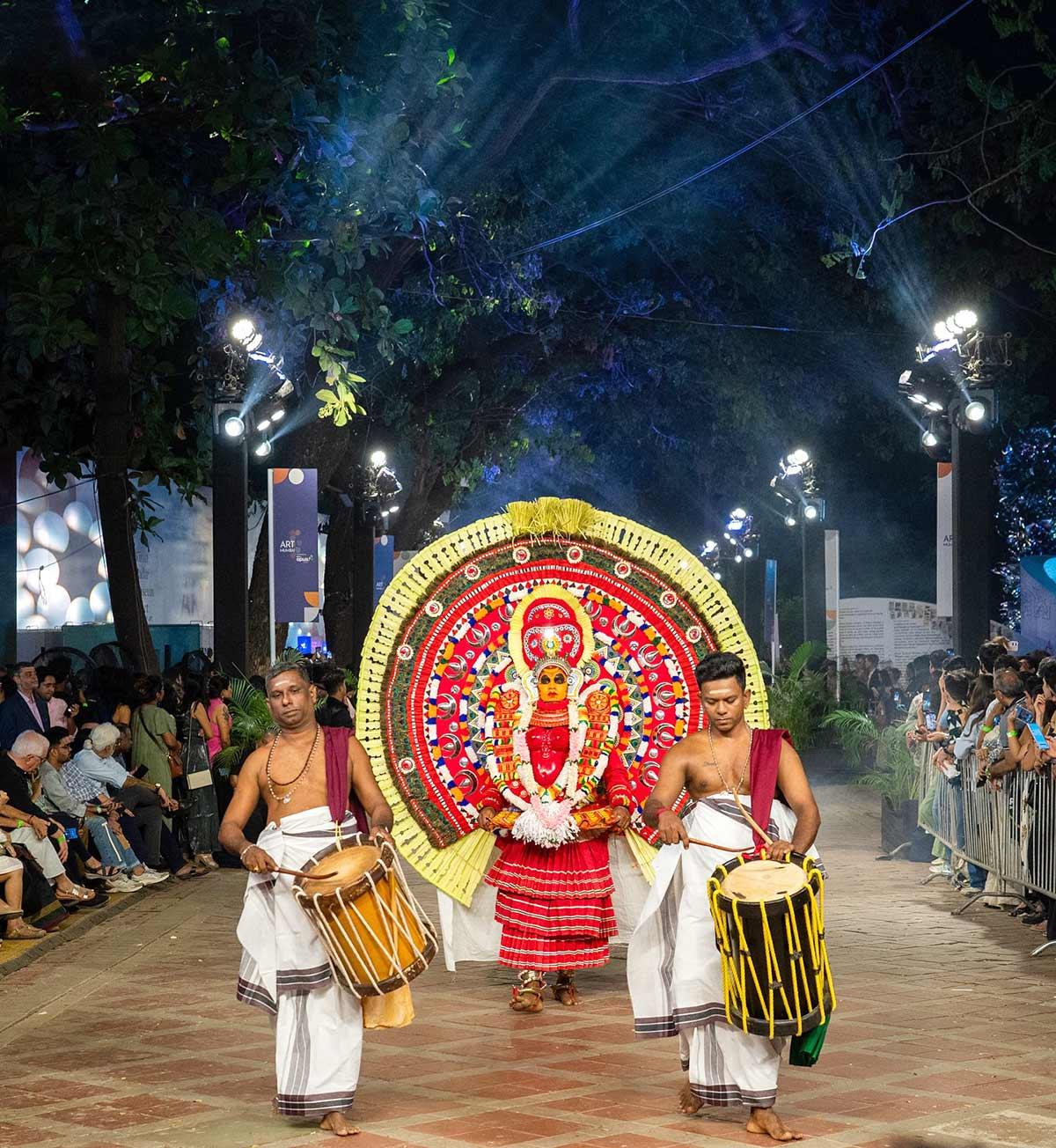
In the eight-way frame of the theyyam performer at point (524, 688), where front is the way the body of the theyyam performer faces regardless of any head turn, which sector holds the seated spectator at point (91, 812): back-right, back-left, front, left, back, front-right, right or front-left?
back-right

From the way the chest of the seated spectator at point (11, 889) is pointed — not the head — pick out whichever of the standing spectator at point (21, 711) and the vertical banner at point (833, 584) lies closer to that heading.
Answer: the vertical banner

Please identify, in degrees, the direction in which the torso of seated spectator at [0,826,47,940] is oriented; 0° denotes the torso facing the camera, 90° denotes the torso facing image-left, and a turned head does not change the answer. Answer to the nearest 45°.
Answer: approximately 270°

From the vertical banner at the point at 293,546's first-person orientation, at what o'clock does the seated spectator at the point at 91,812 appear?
The seated spectator is roughly at 1 o'clock from the vertical banner.

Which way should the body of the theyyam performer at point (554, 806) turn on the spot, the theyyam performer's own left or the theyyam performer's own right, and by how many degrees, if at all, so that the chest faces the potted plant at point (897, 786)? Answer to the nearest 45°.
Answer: approximately 135° to the theyyam performer's own left

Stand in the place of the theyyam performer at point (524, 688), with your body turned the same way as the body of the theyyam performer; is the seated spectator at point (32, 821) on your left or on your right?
on your right

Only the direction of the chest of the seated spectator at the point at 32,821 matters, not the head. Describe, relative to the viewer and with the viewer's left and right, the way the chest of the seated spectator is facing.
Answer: facing to the right of the viewer

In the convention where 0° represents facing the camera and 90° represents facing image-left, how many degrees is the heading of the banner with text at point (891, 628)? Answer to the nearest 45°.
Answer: approximately 0°

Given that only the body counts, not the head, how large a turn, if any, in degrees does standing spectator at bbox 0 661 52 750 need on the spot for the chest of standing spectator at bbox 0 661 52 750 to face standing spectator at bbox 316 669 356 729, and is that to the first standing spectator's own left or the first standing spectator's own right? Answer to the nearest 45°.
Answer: approximately 45° to the first standing spectator's own left

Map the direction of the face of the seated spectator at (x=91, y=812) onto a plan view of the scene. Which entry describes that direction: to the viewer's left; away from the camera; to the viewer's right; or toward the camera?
to the viewer's right

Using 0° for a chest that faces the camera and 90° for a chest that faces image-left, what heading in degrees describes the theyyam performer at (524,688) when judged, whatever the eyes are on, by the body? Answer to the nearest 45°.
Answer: approximately 0°
